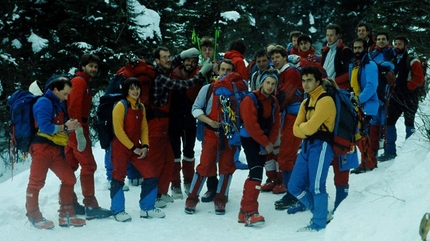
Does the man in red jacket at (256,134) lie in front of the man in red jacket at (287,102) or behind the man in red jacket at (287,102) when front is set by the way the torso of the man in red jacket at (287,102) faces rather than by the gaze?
in front

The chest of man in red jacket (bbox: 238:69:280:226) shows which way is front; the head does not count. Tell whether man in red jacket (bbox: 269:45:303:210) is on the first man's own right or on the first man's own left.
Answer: on the first man's own left

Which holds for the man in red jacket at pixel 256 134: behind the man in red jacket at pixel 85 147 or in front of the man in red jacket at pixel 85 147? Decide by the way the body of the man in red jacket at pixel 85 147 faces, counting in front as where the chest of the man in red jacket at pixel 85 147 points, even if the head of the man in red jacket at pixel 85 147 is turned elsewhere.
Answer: in front

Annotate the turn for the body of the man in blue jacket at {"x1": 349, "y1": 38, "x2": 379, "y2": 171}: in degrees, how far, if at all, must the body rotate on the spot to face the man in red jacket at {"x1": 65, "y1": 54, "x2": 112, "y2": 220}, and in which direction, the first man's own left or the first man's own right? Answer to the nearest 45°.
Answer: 0° — they already face them

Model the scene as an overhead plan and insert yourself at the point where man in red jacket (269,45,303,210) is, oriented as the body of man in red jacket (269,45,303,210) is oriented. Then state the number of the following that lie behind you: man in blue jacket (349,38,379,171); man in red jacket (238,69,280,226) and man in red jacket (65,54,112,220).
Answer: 1

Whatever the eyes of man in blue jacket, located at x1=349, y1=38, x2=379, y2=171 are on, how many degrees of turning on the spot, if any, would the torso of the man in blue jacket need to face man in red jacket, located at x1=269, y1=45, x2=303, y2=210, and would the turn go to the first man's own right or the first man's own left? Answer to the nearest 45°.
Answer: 0° — they already face them

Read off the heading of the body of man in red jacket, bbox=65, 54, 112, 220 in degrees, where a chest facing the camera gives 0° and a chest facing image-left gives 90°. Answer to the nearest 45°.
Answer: approximately 270°
